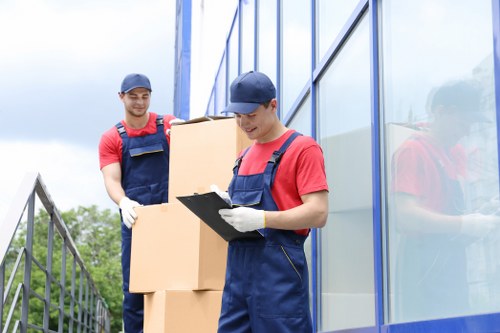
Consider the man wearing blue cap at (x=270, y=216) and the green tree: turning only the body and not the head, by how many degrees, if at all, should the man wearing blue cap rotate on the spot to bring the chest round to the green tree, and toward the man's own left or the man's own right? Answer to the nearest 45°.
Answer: approximately 135° to the man's own right

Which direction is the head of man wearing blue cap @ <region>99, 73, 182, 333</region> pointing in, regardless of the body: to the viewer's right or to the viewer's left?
to the viewer's right

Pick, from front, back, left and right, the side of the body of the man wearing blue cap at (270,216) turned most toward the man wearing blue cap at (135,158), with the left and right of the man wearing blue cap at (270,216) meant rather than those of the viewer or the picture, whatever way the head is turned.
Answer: right

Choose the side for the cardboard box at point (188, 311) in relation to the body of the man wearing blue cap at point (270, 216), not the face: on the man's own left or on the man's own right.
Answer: on the man's own right

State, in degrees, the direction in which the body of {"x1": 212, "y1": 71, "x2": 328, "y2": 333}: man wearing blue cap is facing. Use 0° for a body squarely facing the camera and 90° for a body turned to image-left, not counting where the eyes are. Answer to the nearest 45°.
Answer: approximately 45°

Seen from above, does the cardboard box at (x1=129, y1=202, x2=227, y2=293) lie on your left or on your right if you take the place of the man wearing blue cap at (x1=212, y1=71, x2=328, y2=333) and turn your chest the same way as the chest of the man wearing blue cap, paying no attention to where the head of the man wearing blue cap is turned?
on your right
